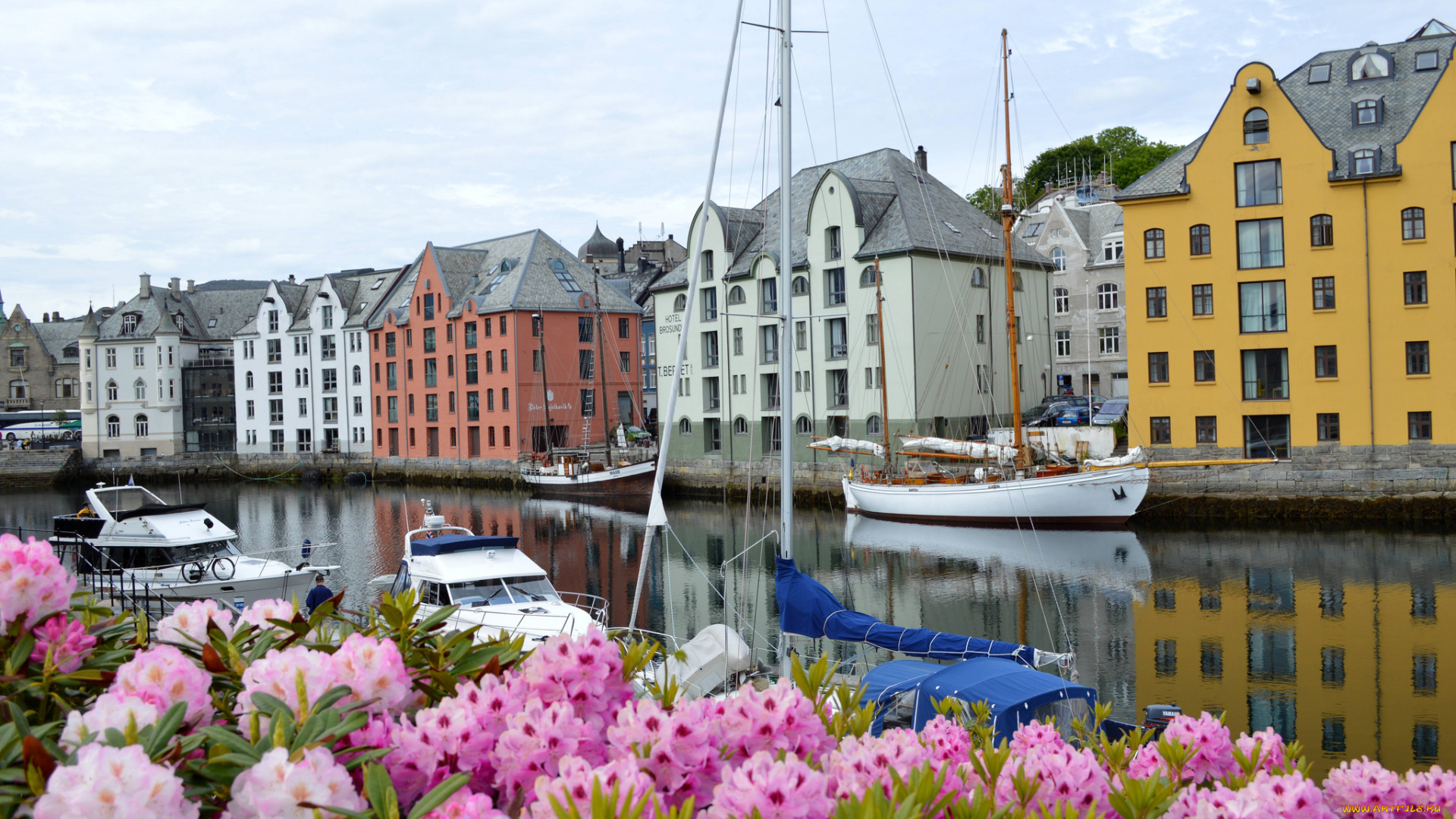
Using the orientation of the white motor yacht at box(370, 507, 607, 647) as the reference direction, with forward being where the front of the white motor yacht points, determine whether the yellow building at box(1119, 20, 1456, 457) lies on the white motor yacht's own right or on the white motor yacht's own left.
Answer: on the white motor yacht's own left

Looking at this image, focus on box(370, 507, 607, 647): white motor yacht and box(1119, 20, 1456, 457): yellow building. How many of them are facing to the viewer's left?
0

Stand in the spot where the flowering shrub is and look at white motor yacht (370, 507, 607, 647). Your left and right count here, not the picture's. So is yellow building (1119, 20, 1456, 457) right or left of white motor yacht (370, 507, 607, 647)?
right

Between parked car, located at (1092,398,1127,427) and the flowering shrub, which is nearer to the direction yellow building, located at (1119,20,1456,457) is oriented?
the flowering shrub

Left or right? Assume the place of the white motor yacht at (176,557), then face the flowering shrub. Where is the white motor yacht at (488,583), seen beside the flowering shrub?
left

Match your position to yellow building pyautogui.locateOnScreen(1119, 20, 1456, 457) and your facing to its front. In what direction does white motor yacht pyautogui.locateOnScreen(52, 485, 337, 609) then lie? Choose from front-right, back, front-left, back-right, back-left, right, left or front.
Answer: front-right

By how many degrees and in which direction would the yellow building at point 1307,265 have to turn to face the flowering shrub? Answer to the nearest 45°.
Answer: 0° — it already faces it

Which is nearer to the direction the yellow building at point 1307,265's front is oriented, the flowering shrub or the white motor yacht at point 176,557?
the flowering shrub

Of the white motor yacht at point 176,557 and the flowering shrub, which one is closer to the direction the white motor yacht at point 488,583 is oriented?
the flowering shrub

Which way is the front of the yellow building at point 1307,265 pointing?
toward the camera

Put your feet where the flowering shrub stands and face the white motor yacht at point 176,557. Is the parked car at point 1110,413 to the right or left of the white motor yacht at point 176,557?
right

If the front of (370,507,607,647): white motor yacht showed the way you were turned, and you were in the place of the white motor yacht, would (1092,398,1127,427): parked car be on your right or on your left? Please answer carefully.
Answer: on your left

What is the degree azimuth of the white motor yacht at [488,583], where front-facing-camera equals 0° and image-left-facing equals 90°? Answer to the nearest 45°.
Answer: approximately 315°
